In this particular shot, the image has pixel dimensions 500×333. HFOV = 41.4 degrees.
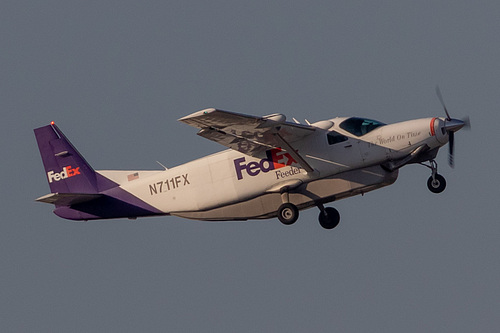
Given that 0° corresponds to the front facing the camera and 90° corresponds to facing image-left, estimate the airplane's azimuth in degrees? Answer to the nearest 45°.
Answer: approximately 270°
